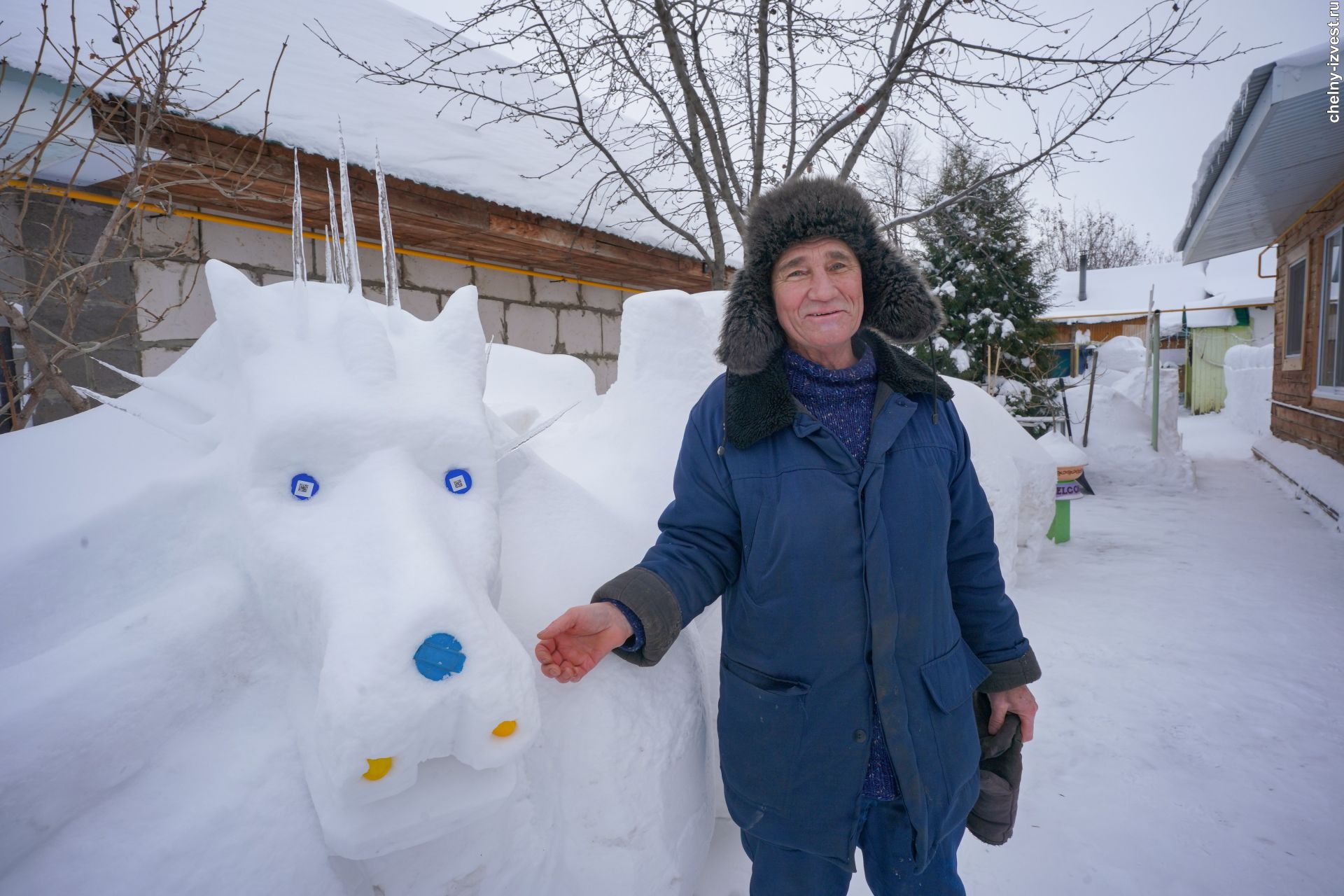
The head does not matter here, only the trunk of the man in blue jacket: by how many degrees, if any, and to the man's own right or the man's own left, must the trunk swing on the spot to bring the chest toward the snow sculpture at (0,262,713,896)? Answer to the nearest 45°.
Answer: approximately 45° to the man's own right

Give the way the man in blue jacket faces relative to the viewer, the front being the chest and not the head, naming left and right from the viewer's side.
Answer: facing the viewer

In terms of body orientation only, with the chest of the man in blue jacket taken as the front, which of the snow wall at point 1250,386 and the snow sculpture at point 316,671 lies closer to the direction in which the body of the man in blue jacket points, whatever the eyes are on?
the snow sculpture

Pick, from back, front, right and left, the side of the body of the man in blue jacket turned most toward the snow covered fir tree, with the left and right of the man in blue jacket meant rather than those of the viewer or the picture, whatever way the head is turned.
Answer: back

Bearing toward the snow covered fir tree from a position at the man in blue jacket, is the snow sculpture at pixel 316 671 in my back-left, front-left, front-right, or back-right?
back-left

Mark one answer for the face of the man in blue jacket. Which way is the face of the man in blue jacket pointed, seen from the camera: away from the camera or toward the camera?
toward the camera

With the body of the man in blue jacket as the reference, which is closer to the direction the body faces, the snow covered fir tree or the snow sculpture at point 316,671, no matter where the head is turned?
the snow sculpture

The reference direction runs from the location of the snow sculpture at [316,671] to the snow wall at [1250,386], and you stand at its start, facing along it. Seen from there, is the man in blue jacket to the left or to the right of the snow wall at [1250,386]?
right

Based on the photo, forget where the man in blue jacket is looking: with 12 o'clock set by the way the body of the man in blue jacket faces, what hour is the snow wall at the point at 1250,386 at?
The snow wall is roughly at 7 o'clock from the man in blue jacket.
